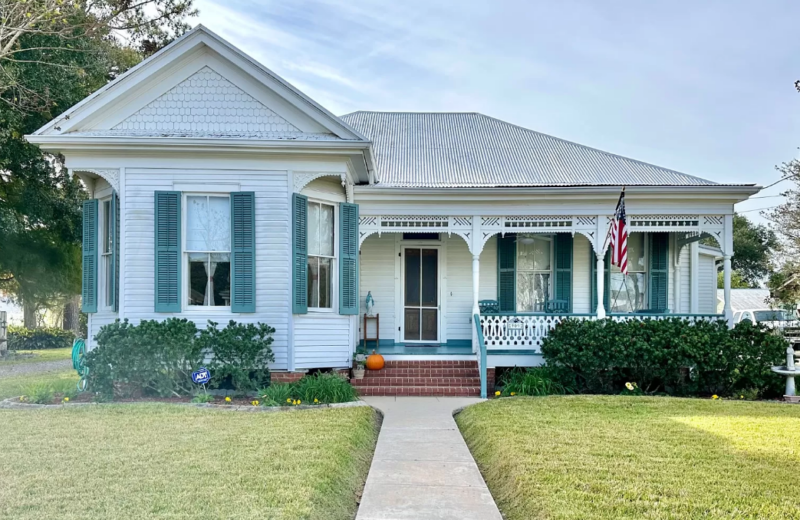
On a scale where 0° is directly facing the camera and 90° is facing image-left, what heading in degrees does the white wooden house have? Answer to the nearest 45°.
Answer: approximately 0°

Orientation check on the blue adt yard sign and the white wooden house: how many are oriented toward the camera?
2

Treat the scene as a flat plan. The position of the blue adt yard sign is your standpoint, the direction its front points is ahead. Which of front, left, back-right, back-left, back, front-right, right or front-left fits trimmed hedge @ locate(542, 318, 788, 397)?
left

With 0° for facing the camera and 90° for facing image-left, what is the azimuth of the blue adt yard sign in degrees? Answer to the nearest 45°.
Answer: approximately 0°

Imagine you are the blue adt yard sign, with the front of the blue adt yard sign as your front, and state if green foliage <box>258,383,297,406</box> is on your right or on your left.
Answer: on your left

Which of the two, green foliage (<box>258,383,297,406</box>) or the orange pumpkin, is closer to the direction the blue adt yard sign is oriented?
the green foliage
